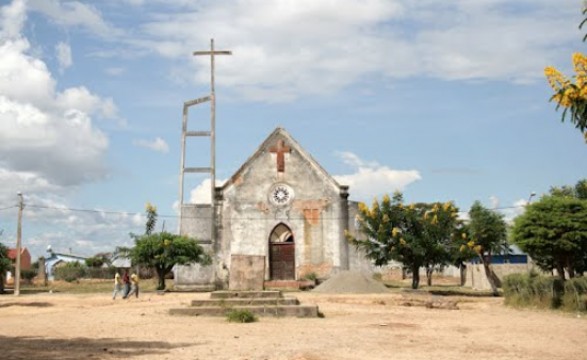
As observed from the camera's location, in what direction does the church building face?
facing the viewer

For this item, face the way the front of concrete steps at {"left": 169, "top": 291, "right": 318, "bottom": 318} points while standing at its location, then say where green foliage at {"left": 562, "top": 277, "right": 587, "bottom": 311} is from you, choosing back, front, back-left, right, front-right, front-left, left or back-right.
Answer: left

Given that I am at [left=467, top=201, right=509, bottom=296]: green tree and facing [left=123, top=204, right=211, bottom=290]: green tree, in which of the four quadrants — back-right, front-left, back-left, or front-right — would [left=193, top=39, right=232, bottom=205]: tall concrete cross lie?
front-right

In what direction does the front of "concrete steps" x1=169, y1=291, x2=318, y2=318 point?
toward the camera

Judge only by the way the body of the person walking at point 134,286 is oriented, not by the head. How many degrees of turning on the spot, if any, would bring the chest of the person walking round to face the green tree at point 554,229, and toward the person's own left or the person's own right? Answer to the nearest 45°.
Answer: approximately 135° to the person's own left

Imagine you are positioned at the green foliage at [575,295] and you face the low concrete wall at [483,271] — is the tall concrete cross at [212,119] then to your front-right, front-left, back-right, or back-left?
front-left

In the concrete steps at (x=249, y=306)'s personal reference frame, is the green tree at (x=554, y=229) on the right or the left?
on its left

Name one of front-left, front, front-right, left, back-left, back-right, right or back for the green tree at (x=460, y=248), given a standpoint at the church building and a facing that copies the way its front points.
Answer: front-left

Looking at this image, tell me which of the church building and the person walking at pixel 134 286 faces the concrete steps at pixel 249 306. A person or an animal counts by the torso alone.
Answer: the church building
